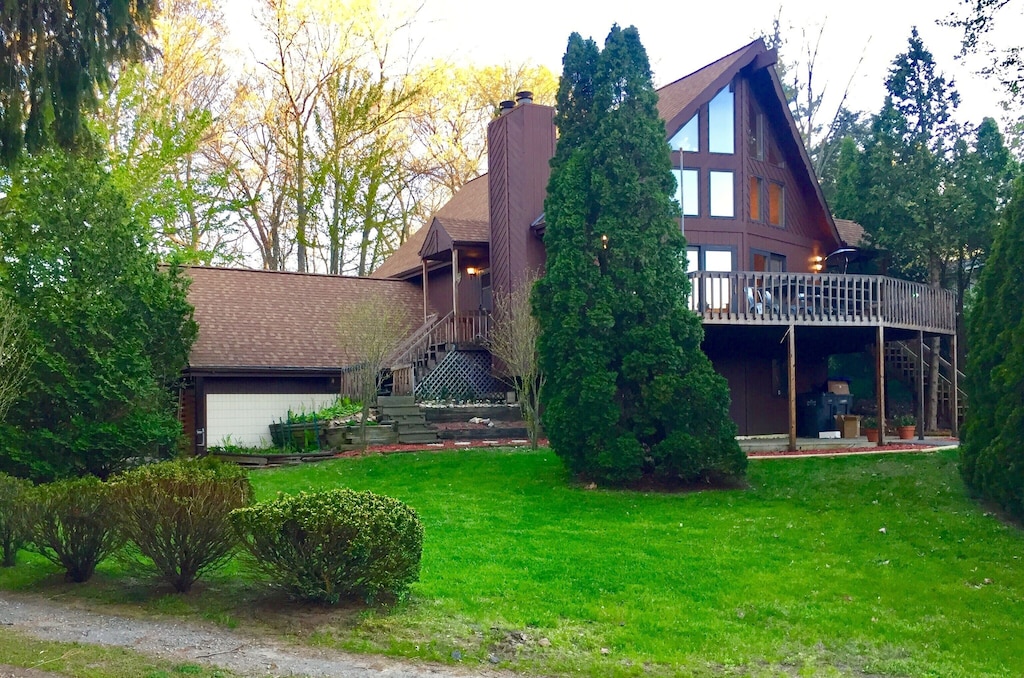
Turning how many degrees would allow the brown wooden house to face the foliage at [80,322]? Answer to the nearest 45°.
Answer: approximately 90° to its right

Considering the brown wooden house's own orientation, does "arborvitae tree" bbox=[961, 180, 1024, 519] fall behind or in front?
in front

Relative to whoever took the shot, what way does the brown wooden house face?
facing the viewer and to the right of the viewer

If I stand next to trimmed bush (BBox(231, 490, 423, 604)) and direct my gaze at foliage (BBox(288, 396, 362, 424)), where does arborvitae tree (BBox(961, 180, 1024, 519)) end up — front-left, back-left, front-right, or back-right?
front-right

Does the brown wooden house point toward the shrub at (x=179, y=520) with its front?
no

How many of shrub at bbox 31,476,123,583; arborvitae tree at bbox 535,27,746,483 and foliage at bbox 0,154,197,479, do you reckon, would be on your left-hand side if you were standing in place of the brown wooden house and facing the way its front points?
0

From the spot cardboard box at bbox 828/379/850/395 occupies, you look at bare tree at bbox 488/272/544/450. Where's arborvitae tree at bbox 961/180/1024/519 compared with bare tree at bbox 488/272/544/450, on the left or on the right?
left

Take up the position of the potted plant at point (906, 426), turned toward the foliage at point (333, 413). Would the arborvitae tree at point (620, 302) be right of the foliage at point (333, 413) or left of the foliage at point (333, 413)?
left

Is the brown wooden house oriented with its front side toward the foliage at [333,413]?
no

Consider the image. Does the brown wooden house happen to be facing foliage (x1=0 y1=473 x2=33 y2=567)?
no

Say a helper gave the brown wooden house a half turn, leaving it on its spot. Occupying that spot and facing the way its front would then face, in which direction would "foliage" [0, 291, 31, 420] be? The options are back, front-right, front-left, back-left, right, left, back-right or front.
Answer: left

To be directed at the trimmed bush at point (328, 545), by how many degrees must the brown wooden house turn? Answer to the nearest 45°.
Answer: approximately 45° to its right

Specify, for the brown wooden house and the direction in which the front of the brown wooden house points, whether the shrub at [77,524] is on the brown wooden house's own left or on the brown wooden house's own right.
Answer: on the brown wooden house's own right

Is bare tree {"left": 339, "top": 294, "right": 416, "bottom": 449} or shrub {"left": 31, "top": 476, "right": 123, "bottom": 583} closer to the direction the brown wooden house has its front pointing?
the shrub
